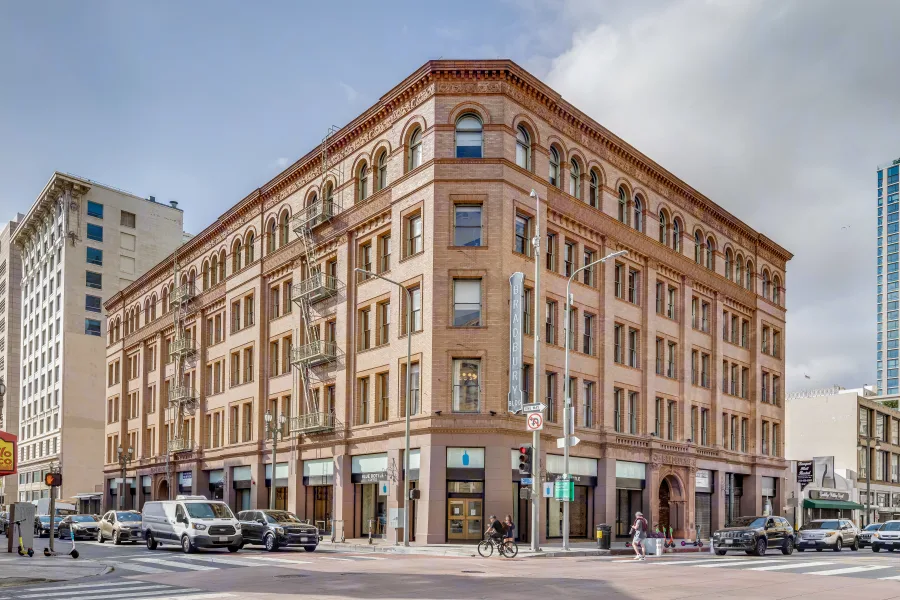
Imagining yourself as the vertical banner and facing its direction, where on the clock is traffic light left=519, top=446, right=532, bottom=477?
The traffic light is roughly at 12 o'clock from the vertical banner.

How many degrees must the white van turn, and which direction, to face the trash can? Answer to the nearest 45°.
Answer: approximately 45° to its left

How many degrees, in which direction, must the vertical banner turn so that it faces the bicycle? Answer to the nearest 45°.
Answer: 0° — it already faces it

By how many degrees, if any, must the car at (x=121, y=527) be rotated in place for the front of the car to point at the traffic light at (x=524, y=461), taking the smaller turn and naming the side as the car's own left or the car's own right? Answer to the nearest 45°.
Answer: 0° — it already faces it

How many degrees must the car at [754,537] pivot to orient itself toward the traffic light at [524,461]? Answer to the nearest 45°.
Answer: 0° — it already faces it

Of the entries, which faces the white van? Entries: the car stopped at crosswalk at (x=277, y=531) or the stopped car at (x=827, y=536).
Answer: the stopped car at (x=827, y=536)

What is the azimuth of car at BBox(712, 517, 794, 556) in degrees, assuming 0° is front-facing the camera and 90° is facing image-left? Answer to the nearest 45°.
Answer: approximately 45°
